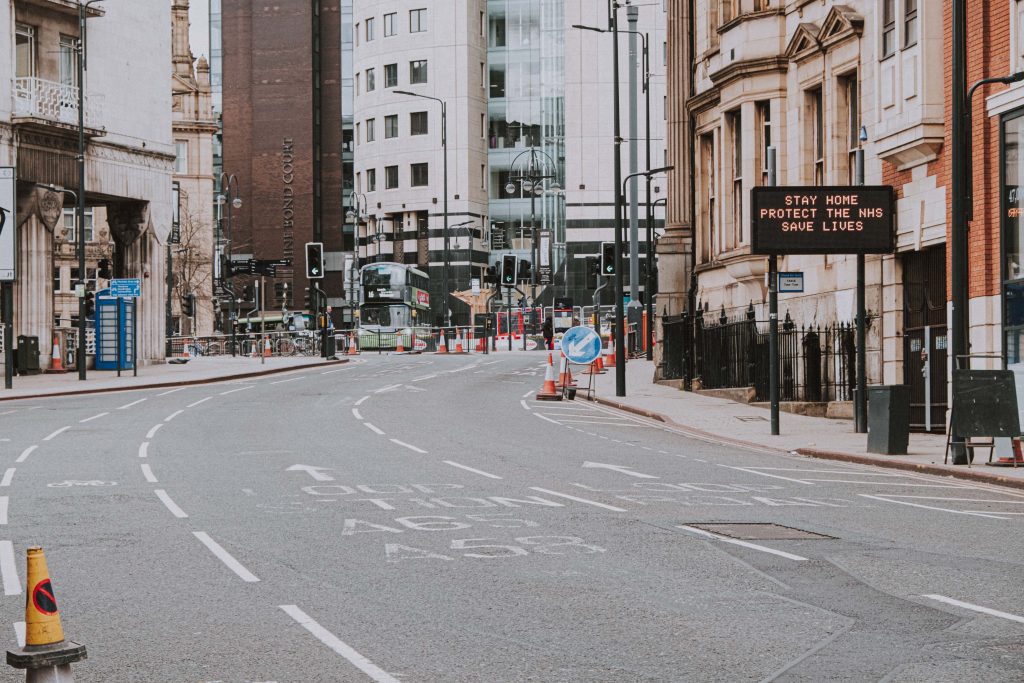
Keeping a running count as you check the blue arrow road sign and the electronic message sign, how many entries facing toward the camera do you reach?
2

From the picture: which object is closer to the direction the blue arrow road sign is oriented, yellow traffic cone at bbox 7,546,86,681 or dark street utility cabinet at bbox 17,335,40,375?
the yellow traffic cone

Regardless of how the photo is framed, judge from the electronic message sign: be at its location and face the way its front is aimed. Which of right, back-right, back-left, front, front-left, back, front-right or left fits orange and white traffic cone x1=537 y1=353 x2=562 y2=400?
back-right

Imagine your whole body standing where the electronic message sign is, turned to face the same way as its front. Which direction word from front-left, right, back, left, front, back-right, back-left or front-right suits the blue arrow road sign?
back-right

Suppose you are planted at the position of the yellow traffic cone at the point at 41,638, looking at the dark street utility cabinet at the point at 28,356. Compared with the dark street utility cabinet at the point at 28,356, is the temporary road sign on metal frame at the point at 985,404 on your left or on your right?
right

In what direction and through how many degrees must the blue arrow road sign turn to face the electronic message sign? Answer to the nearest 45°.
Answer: approximately 45° to its left

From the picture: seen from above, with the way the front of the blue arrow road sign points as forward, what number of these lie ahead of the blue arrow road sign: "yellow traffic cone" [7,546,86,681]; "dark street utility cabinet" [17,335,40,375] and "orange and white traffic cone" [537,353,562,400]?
1

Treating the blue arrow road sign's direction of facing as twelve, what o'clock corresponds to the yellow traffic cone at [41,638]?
The yellow traffic cone is roughly at 12 o'clock from the blue arrow road sign.

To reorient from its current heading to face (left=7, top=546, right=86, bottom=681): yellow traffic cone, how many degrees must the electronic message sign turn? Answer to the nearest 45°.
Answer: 0° — it already faces it

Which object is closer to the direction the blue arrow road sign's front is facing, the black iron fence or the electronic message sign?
the electronic message sign

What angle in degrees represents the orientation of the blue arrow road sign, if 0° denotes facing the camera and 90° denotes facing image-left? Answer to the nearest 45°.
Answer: approximately 0°

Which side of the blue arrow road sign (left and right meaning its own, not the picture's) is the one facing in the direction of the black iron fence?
left
